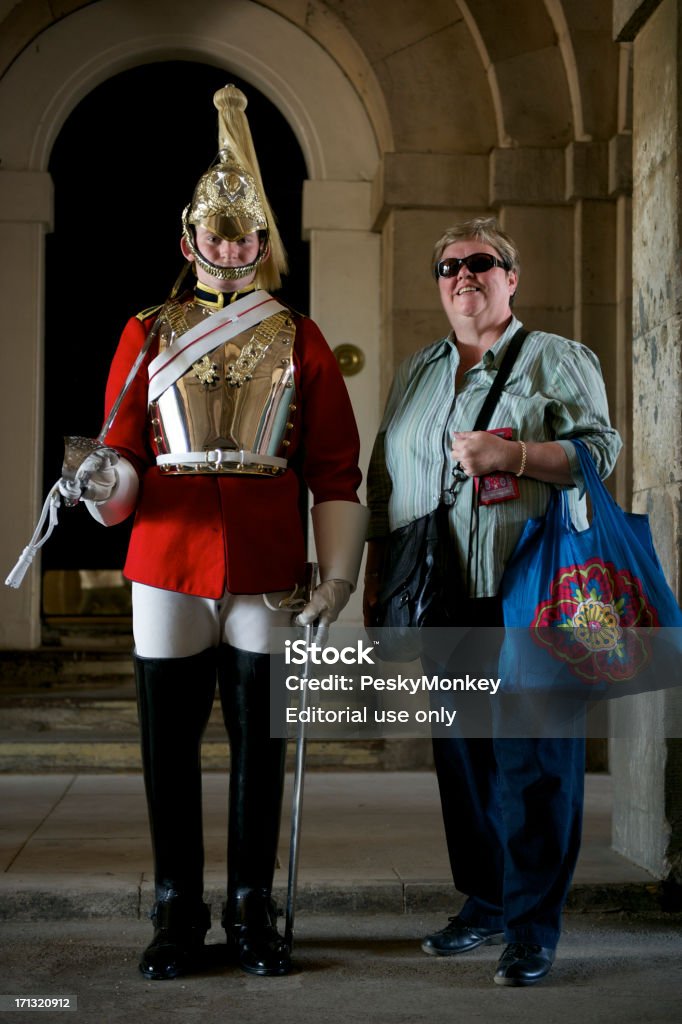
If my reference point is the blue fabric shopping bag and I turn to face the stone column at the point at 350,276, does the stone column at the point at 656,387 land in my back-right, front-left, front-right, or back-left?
front-right

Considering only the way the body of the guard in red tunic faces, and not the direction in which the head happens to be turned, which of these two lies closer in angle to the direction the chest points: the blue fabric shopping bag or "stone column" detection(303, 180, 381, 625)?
the blue fabric shopping bag

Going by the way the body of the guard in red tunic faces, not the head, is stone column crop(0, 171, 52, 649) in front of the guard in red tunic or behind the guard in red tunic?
behind

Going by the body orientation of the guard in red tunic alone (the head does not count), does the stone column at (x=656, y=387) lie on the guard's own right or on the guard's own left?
on the guard's own left

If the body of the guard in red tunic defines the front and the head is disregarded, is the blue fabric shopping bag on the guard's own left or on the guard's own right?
on the guard's own left

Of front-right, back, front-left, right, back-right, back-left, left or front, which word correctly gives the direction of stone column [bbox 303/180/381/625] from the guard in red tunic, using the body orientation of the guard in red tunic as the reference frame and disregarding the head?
back

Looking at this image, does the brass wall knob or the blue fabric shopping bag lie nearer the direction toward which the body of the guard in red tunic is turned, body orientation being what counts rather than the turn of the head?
the blue fabric shopping bag

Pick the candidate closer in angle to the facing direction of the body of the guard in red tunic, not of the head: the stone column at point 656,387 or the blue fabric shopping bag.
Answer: the blue fabric shopping bag

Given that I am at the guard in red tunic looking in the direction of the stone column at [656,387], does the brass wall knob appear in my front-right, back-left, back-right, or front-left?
front-left

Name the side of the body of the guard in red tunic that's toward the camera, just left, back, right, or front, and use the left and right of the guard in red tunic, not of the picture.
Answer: front

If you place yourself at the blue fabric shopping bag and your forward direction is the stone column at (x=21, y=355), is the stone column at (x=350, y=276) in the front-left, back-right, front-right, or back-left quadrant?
front-right

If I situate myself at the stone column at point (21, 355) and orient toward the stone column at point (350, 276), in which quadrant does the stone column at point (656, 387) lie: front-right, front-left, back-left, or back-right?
front-right

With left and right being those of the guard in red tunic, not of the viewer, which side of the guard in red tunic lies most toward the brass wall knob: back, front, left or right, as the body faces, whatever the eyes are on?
back
